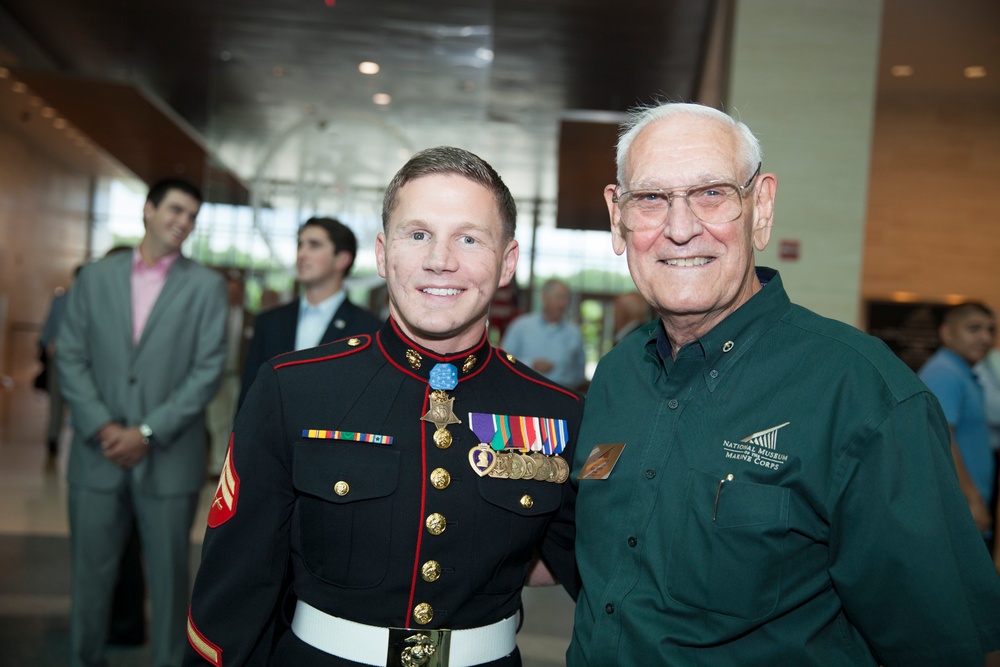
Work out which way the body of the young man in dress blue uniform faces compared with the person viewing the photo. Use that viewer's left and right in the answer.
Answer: facing the viewer

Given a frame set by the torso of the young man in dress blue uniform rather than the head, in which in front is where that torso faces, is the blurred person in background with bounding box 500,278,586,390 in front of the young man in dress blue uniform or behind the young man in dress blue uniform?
behind

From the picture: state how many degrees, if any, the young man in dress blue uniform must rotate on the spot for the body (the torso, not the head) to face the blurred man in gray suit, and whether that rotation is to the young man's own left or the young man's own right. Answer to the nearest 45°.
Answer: approximately 135° to the young man's own right

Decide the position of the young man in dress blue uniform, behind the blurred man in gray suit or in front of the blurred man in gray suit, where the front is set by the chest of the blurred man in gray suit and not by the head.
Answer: in front

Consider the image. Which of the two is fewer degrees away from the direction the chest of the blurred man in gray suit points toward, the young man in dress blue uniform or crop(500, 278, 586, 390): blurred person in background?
the young man in dress blue uniform

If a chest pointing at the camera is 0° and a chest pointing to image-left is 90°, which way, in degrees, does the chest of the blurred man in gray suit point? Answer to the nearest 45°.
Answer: approximately 0°

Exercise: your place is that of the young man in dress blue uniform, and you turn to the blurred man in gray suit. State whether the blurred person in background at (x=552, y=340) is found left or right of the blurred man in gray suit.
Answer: right

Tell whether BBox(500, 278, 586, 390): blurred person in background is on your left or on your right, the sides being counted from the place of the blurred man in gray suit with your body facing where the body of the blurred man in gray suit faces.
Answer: on your left

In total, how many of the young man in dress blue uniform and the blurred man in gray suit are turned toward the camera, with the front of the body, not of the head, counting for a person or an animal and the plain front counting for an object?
2
